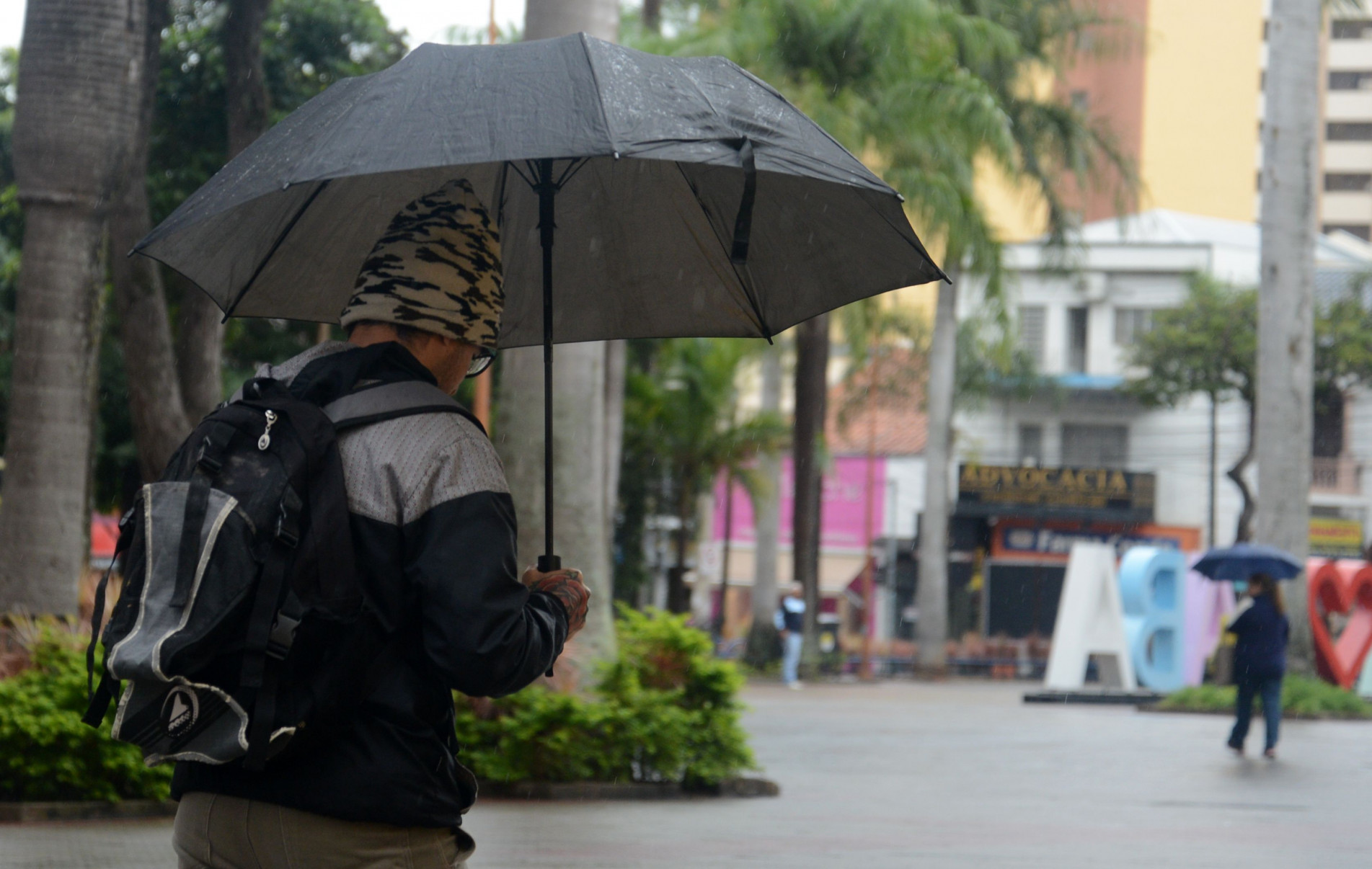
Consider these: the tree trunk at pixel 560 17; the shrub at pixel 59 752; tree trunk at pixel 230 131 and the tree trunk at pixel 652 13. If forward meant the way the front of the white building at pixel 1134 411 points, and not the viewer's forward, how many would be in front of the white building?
4

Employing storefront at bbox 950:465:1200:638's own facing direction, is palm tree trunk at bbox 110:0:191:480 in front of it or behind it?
in front

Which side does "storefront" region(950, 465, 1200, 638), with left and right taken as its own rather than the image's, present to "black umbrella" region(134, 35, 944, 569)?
front

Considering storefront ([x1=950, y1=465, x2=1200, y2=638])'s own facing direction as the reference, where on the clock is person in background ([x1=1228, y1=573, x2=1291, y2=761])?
The person in background is roughly at 12 o'clock from the storefront.

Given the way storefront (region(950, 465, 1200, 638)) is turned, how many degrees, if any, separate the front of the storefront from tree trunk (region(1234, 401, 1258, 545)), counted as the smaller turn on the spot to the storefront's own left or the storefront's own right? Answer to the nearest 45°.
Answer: approximately 45° to the storefront's own left

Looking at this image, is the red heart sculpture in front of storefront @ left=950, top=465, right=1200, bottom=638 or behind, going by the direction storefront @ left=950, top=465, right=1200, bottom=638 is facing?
in front

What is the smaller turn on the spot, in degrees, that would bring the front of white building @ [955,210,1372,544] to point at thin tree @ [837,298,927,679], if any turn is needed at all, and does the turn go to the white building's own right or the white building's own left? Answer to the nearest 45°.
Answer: approximately 45° to the white building's own right

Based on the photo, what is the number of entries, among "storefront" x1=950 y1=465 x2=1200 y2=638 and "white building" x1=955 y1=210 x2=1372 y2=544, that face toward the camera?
2

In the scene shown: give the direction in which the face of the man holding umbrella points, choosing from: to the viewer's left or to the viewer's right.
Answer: to the viewer's right

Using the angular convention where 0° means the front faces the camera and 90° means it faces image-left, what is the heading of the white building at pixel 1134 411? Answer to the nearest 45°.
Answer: approximately 0°

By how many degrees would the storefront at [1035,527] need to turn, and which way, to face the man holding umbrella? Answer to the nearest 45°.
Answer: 0° — it already faces them

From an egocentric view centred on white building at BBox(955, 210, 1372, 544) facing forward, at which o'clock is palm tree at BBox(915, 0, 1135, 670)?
The palm tree is roughly at 12 o'clock from the white building.

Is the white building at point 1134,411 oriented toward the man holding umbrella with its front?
yes
